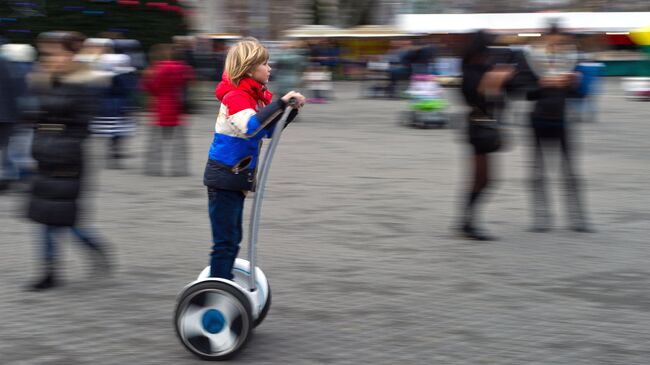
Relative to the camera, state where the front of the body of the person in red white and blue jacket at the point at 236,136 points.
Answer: to the viewer's right

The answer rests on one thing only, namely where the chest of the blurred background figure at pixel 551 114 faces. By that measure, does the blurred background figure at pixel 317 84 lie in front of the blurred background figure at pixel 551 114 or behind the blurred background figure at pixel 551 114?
behind

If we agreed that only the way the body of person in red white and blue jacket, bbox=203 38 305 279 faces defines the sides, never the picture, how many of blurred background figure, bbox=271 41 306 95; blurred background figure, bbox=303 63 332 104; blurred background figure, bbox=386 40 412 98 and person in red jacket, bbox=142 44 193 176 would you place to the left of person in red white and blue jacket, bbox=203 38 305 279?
4

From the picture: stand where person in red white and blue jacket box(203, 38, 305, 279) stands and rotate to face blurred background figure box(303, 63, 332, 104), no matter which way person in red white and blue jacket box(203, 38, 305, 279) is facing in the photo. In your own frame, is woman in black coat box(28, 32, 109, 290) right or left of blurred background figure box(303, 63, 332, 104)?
left

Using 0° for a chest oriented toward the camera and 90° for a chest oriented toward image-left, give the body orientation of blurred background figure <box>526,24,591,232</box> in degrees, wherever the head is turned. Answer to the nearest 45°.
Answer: approximately 0°

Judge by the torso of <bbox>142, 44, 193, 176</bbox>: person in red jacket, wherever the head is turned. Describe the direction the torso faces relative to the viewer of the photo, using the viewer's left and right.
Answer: facing away from the viewer

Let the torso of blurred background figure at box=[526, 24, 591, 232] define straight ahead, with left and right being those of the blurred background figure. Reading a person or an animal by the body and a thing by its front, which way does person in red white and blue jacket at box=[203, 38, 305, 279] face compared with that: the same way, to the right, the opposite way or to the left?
to the left

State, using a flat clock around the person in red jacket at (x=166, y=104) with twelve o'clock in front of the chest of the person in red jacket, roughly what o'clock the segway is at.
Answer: The segway is roughly at 6 o'clock from the person in red jacket.

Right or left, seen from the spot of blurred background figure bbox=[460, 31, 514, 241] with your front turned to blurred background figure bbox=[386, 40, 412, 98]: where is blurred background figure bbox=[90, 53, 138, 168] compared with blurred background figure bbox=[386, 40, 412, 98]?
left

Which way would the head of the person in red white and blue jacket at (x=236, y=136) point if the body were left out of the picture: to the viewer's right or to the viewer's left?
to the viewer's right

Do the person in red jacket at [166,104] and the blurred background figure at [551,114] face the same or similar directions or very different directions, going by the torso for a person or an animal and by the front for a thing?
very different directions
